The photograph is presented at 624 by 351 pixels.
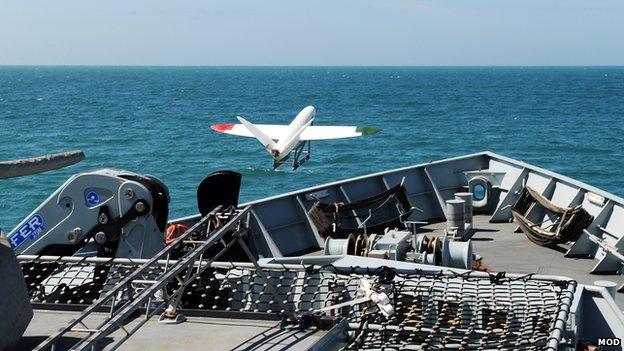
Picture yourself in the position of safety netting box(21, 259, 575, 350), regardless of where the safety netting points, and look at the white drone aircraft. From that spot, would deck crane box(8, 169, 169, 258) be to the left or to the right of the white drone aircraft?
left

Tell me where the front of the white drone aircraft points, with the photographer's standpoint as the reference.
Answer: facing away from the viewer and to the right of the viewer

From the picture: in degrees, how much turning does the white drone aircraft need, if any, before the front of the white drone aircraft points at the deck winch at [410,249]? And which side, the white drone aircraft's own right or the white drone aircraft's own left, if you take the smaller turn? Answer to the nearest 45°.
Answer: approximately 135° to the white drone aircraft's own right

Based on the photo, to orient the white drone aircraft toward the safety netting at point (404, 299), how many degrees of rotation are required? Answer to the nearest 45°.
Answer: approximately 135° to its right
